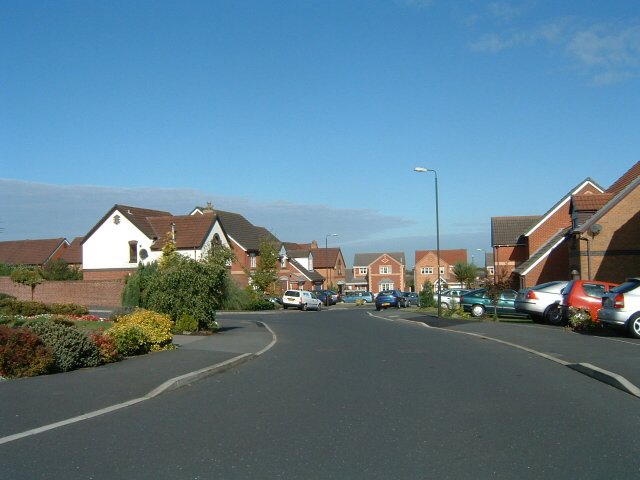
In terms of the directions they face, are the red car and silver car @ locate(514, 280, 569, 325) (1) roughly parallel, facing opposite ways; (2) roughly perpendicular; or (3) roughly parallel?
roughly parallel

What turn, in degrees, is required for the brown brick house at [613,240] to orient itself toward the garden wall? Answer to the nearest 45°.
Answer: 0° — it already faces it

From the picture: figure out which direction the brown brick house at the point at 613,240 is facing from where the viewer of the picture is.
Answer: facing to the left of the viewer

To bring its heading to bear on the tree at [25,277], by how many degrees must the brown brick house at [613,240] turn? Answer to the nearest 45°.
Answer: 0° — it already faces it

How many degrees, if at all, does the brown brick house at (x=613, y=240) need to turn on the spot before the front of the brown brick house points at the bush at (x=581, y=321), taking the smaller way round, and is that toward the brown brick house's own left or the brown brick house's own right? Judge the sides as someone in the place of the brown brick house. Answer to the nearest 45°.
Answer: approximately 90° to the brown brick house's own left

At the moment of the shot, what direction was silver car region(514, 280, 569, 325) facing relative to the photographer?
facing away from the viewer and to the right of the viewer

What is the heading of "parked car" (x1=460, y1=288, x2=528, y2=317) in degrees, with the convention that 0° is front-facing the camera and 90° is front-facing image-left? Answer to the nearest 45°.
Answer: approximately 270°

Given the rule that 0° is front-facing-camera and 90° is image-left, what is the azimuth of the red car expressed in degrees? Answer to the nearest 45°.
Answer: approximately 225°
